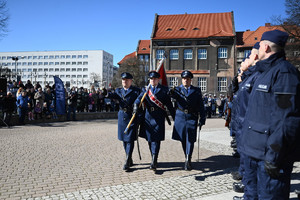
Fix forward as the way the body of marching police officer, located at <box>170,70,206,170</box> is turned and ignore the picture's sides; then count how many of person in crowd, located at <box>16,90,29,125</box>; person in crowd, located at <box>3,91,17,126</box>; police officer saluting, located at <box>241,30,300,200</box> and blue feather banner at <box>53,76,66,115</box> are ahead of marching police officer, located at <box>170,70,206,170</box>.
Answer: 1

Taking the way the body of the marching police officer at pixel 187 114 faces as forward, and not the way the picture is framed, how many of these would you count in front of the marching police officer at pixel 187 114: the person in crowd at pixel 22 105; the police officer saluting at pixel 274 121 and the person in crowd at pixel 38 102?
1

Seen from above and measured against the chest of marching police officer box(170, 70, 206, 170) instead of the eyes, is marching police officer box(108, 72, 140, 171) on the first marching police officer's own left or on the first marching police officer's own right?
on the first marching police officer's own right

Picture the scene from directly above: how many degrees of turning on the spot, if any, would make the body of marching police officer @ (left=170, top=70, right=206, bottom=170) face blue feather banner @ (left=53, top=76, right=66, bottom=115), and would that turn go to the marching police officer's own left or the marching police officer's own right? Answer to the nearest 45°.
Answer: approximately 135° to the marching police officer's own right

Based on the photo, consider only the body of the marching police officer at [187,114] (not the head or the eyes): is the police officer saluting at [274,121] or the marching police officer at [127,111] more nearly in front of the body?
the police officer saluting

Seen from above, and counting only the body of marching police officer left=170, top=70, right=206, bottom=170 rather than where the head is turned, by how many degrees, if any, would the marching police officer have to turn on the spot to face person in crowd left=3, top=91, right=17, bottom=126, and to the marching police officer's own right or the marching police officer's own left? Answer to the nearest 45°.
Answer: approximately 135° to the marching police officer's own right

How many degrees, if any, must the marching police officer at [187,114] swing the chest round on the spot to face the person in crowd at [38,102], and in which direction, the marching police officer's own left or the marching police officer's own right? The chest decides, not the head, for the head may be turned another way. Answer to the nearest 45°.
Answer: approximately 135° to the marching police officer's own right

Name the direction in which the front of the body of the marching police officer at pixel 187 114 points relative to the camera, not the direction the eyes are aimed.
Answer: toward the camera

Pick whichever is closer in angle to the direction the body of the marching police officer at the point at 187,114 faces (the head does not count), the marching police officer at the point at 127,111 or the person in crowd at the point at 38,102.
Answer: the marching police officer

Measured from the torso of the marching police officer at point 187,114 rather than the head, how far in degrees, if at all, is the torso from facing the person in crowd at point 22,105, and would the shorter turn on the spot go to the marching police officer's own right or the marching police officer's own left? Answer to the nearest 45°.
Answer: approximately 135° to the marching police officer's own right

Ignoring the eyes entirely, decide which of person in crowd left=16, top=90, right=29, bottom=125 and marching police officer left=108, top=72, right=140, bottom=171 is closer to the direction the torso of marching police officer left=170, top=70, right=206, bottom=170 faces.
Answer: the marching police officer
